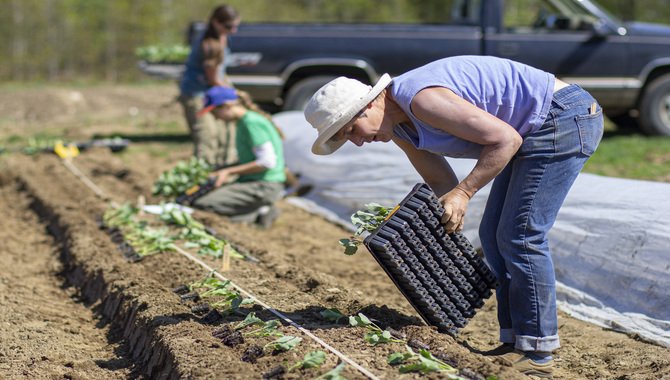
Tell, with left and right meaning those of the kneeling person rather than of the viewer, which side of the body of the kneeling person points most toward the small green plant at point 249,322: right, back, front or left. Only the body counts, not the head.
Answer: left

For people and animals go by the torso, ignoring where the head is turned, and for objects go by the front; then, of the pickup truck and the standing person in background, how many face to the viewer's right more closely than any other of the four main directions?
2

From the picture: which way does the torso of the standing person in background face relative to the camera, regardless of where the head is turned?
to the viewer's right

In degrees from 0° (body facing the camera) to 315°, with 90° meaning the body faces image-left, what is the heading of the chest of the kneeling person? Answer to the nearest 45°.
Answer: approximately 90°

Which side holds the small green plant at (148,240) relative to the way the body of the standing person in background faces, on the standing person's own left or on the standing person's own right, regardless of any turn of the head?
on the standing person's own right

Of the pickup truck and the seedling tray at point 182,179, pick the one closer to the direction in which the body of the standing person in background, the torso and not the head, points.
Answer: the pickup truck

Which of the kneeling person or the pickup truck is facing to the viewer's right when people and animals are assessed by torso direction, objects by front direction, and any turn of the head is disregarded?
the pickup truck

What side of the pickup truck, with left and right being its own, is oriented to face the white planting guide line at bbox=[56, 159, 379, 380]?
right

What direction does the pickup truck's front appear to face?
to the viewer's right
